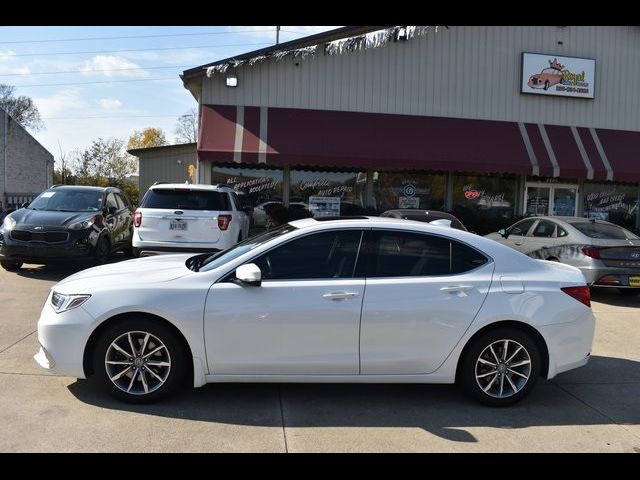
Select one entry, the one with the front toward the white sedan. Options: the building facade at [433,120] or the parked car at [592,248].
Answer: the building facade

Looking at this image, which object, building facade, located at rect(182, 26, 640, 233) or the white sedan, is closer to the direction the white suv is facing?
the building facade

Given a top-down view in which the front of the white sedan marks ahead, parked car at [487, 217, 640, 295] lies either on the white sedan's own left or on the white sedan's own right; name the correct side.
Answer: on the white sedan's own right

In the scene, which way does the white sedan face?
to the viewer's left

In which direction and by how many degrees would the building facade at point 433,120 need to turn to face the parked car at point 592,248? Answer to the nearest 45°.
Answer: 0° — it already faces it

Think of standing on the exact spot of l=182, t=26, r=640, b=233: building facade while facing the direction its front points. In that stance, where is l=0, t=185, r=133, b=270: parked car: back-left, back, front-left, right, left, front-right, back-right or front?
front-right

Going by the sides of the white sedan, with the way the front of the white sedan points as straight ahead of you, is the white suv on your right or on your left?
on your right

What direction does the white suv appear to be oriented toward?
away from the camera

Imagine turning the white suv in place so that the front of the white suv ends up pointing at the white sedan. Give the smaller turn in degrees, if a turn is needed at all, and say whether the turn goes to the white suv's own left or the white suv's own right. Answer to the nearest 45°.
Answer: approximately 180°

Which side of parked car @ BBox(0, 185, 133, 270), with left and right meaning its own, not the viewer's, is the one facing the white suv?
left

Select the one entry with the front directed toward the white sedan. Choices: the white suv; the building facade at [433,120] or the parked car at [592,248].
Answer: the building facade
